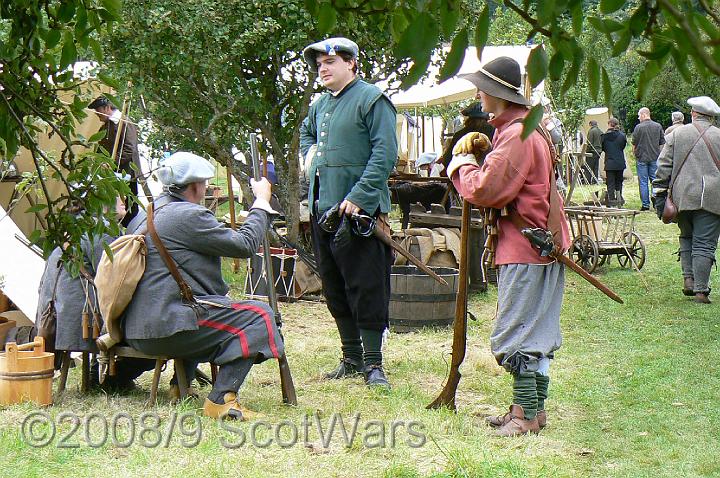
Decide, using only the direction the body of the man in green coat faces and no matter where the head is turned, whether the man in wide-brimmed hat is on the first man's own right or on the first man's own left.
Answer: on the first man's own left

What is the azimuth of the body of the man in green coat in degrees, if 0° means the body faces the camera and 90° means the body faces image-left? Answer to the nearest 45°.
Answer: approximately 45°

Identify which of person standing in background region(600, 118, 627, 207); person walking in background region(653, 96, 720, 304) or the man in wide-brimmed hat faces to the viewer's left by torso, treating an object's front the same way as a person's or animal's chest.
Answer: the man in wide-brimmed hat

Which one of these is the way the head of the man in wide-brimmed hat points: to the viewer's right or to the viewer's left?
to the viewer's left

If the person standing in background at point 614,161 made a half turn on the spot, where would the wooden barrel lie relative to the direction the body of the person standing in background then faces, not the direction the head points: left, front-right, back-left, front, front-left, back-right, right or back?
front

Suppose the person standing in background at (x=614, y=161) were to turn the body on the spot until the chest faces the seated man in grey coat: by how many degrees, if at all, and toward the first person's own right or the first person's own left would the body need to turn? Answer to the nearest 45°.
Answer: approximately 180°

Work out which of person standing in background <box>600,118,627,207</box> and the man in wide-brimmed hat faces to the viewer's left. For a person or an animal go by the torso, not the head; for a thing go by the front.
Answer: the man in wide-brimmed hat

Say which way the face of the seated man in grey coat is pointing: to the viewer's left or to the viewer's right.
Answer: to the viewer's right

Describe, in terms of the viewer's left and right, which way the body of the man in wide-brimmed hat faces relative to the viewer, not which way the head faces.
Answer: facing to the left of the viewer

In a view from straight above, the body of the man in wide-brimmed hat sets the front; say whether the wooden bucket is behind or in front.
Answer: in front

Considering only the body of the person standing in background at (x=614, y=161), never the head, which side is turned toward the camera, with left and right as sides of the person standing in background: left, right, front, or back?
back
